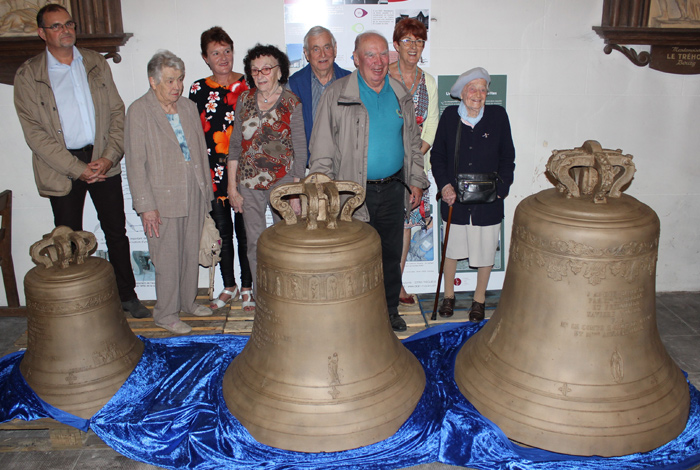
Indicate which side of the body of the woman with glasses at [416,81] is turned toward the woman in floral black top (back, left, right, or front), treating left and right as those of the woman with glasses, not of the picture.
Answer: right

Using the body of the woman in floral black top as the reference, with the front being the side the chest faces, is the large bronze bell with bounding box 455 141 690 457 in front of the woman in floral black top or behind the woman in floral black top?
in front

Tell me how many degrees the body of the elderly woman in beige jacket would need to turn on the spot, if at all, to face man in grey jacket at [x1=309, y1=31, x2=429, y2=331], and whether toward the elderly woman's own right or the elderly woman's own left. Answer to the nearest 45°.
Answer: approximately 45° to the elderly woman's own left

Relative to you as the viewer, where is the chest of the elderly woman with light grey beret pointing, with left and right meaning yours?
facing the viewer

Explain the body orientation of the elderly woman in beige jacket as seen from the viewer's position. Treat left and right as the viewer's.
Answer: facing the viewer and to the right of the viewer

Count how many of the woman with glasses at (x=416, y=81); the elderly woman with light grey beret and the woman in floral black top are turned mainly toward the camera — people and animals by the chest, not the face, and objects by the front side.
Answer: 3

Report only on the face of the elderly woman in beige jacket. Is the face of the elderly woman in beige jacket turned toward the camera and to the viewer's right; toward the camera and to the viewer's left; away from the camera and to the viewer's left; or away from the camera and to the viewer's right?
toward the camera and to the viewer's right

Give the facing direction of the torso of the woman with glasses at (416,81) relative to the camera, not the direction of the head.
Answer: toward the camera

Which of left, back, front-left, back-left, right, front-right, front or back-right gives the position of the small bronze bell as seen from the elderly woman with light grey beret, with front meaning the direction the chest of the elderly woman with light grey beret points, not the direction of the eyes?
front-right
